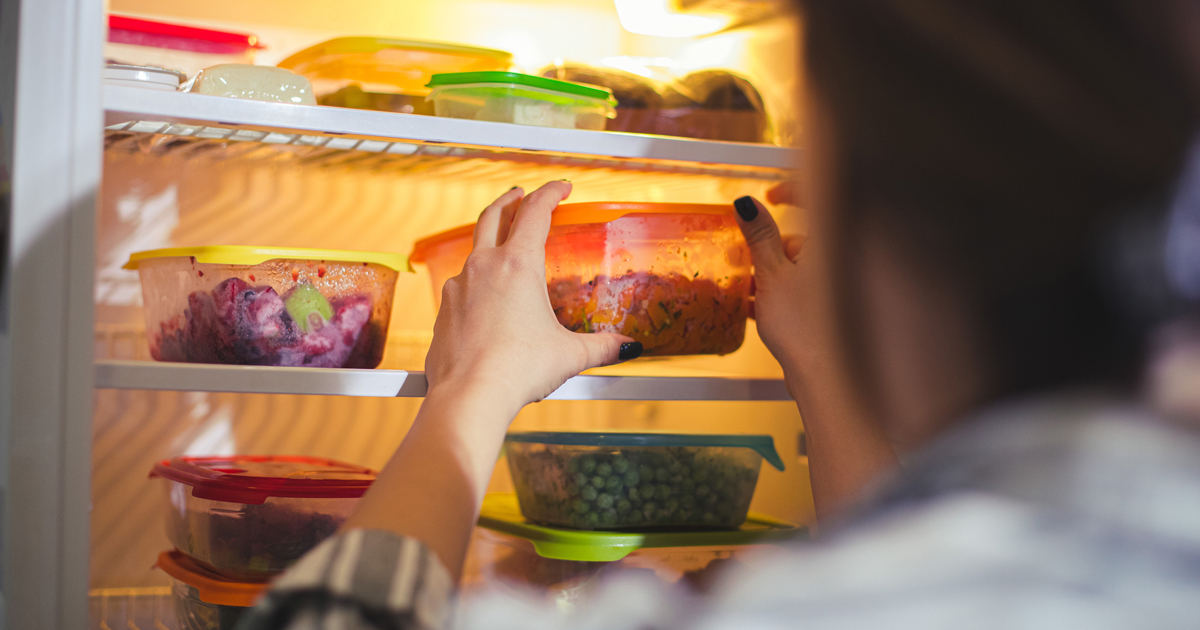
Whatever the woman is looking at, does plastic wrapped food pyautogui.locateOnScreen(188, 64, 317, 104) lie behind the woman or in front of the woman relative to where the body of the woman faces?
in front

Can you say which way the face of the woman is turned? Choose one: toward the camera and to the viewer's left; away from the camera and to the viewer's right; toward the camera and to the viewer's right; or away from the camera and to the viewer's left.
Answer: away from the camera and to the viewer's left

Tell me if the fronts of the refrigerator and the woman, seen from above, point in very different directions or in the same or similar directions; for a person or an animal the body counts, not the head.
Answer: very different directions

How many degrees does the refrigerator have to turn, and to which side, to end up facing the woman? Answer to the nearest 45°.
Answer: approximately 45° to its left

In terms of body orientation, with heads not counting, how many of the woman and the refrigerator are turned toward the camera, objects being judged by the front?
1

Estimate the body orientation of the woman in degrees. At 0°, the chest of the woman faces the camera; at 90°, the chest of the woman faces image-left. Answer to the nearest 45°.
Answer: approximately 135°

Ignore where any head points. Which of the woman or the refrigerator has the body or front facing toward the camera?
the refrigerator

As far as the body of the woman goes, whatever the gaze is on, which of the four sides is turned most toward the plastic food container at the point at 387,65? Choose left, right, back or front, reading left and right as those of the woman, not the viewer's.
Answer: front

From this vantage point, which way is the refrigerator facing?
toward the camera
